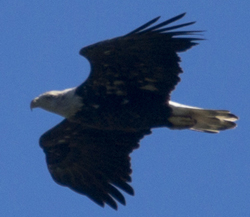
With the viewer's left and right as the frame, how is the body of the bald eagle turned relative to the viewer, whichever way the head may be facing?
facing to the left of the viewer
